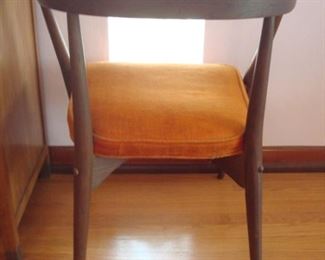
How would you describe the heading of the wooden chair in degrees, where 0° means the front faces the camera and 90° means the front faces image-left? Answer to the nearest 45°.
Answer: approximately 180°
